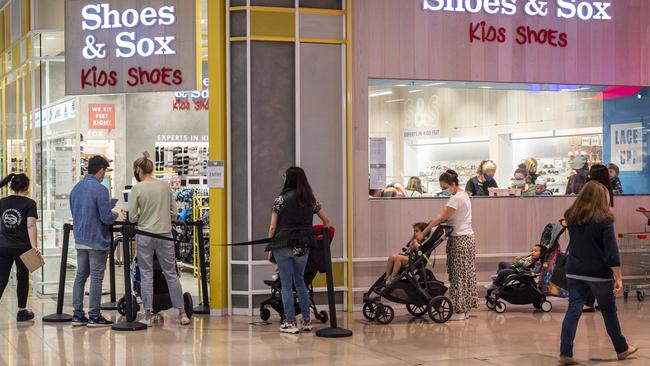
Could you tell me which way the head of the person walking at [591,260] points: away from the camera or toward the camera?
away from the camera

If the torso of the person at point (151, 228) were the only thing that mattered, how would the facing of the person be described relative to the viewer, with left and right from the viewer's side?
facing away from the viewer

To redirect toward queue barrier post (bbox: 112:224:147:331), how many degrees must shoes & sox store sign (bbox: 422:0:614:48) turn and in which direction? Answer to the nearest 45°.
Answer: approximately 45° to its right

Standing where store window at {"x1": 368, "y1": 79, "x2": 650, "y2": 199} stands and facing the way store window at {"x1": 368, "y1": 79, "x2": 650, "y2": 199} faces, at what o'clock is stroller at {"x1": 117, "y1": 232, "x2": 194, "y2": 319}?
The stroller is roughly at 2 o'clock from the store window.

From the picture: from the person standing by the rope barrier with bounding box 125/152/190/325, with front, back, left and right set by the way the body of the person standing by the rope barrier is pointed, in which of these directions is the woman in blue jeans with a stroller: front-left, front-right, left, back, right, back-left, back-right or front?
back-right

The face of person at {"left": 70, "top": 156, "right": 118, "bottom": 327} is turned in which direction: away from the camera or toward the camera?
away from the camera

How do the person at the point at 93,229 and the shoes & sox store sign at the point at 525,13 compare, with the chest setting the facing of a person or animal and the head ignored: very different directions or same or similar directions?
very different directions

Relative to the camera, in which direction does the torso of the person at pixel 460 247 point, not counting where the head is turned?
to the viewer's left
